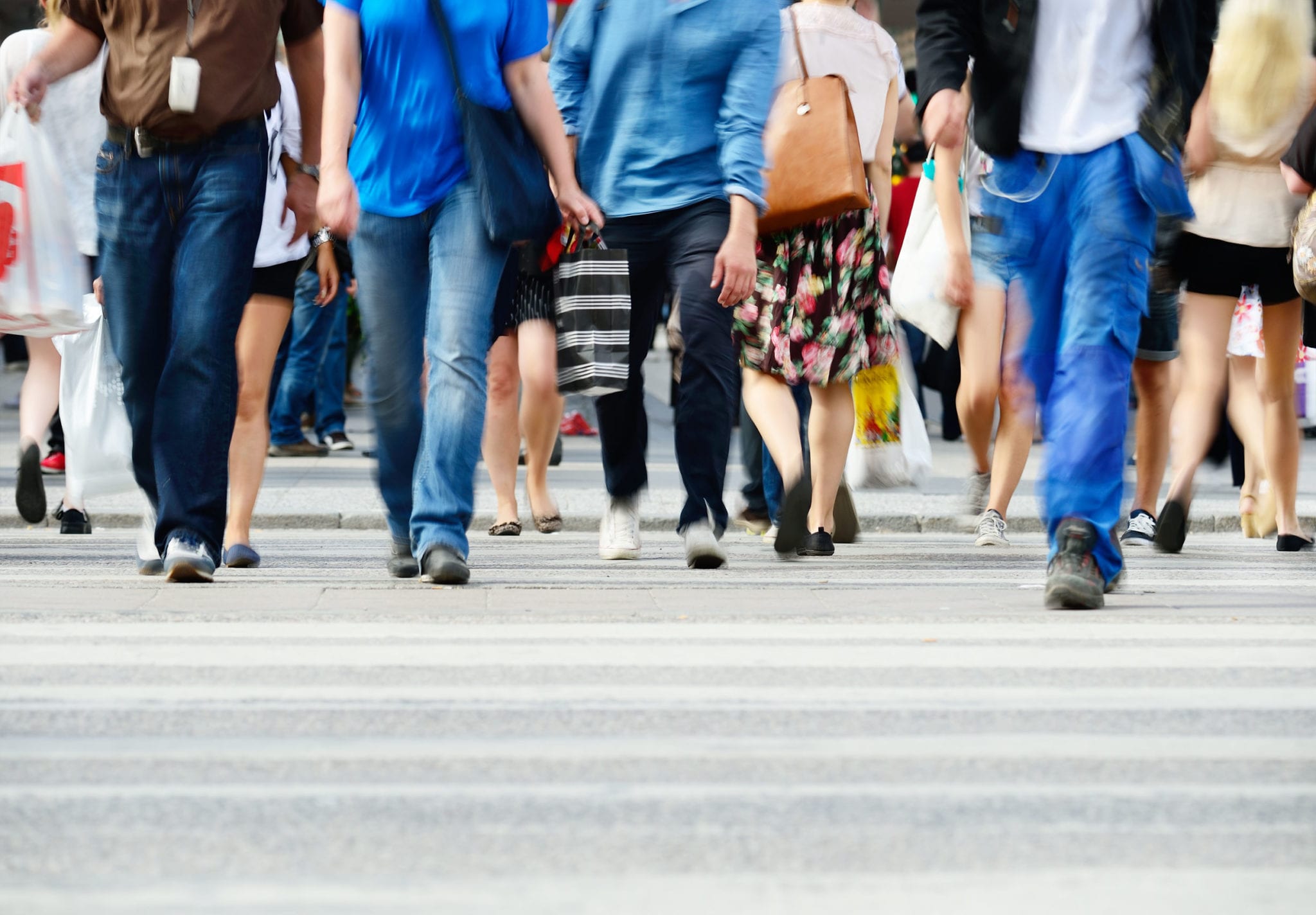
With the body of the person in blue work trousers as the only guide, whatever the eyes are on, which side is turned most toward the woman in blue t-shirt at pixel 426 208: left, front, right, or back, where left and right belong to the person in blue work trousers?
right

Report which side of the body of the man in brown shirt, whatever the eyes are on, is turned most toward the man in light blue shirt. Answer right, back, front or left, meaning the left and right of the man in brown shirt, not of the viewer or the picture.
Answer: left

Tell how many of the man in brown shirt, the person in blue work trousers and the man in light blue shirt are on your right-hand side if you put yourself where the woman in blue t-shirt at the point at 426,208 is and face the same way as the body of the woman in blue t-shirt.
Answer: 1

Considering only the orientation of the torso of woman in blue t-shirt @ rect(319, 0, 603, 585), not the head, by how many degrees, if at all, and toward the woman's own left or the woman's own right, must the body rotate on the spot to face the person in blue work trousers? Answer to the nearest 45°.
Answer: approximately 90° to the woman's own left

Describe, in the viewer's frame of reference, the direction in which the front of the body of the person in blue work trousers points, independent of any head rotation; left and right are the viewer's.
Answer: facing the viewer

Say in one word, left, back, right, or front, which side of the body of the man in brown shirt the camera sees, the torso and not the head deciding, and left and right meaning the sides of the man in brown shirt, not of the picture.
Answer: front

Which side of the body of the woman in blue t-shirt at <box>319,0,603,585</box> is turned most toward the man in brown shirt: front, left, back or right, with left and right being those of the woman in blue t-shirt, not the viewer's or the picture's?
right

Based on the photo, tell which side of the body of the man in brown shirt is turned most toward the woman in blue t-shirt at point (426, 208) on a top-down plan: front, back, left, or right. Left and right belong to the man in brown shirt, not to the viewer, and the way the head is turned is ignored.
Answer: left

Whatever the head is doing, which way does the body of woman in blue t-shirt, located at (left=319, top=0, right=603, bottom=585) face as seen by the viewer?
toward the camera

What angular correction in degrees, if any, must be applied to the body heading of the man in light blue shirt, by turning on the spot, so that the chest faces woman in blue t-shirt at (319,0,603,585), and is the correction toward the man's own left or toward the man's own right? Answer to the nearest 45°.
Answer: approximately 45° to the man's own right
